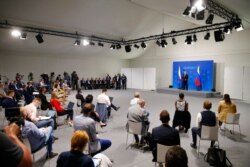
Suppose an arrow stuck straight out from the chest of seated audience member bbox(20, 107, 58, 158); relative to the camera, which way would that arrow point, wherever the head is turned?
to the viewer's right

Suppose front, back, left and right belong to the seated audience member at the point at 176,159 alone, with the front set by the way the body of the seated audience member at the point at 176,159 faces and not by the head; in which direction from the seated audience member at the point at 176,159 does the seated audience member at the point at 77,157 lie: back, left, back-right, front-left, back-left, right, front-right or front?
left

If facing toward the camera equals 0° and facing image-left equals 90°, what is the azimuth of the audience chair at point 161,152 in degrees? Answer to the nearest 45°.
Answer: approximately 180°

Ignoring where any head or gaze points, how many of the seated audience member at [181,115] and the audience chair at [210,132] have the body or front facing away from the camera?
2

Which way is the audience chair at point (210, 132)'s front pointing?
away from the camera

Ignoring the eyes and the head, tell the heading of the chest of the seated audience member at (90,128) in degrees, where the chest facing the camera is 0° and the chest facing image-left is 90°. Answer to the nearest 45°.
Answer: approximately 225°

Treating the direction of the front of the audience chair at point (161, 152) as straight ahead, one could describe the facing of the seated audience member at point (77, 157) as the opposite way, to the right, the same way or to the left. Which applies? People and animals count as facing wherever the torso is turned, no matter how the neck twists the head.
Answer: the same way

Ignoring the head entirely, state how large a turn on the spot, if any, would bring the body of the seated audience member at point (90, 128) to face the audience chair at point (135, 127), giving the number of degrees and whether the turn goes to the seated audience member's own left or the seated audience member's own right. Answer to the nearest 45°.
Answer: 0° — they already face it

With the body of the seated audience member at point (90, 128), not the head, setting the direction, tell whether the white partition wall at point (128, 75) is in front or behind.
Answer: in front

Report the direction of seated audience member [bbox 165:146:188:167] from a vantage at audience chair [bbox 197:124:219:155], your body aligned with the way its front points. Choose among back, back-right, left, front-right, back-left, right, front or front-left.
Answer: back

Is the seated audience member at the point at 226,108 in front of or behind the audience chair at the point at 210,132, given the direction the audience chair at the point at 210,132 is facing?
in front

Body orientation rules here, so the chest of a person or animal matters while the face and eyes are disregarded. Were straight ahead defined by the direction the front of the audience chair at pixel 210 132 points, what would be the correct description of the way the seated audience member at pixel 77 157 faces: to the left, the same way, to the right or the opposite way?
the same way

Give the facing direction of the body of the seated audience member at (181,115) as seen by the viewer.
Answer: away from the camera

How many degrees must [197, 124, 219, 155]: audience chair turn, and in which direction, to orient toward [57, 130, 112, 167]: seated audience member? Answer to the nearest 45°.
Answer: approximately 135° to its left

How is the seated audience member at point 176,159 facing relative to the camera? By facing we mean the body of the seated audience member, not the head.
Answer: away from the camera

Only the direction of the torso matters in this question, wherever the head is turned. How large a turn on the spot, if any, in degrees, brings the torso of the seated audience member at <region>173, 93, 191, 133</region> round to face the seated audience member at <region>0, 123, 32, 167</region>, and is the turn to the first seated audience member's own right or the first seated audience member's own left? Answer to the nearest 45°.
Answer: approximately 180°
